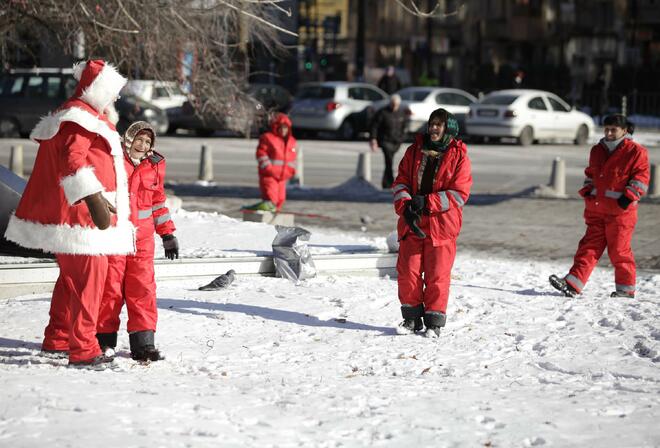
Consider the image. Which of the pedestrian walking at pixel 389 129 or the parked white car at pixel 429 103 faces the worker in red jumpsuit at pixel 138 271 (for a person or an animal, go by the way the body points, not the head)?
the pedestrian walking

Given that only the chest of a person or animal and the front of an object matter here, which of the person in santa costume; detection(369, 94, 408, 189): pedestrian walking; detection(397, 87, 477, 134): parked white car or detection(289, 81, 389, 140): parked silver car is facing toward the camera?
the pedestrian walking

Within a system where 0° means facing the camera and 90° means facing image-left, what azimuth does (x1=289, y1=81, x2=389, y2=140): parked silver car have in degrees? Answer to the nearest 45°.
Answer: approximately 225°

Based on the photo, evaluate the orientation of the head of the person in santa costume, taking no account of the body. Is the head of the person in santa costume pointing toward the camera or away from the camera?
away from the camera

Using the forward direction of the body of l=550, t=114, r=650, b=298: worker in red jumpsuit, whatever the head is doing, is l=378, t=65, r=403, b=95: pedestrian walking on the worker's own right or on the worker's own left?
on the worker's own right

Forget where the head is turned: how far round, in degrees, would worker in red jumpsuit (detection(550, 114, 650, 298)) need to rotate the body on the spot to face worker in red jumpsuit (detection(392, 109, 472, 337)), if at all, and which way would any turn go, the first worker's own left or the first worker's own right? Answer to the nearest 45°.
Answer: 0° — they already face them

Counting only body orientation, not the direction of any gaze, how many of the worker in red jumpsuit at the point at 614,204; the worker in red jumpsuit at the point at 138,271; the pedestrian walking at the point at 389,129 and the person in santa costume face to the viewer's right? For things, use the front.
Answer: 1

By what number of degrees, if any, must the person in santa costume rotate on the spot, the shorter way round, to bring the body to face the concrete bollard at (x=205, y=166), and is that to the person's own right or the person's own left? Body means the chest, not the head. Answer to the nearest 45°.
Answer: approximately 90° to the person's own left

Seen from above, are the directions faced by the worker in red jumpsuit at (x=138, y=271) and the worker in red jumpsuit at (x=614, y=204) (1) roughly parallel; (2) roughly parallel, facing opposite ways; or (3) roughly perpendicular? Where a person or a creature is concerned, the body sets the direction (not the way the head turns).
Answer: roughly perpendicular

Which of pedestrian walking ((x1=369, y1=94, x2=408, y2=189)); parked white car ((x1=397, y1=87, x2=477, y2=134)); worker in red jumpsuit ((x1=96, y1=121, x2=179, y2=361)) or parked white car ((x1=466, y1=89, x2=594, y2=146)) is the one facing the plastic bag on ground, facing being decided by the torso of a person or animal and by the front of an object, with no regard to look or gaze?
the pedestrian walking
